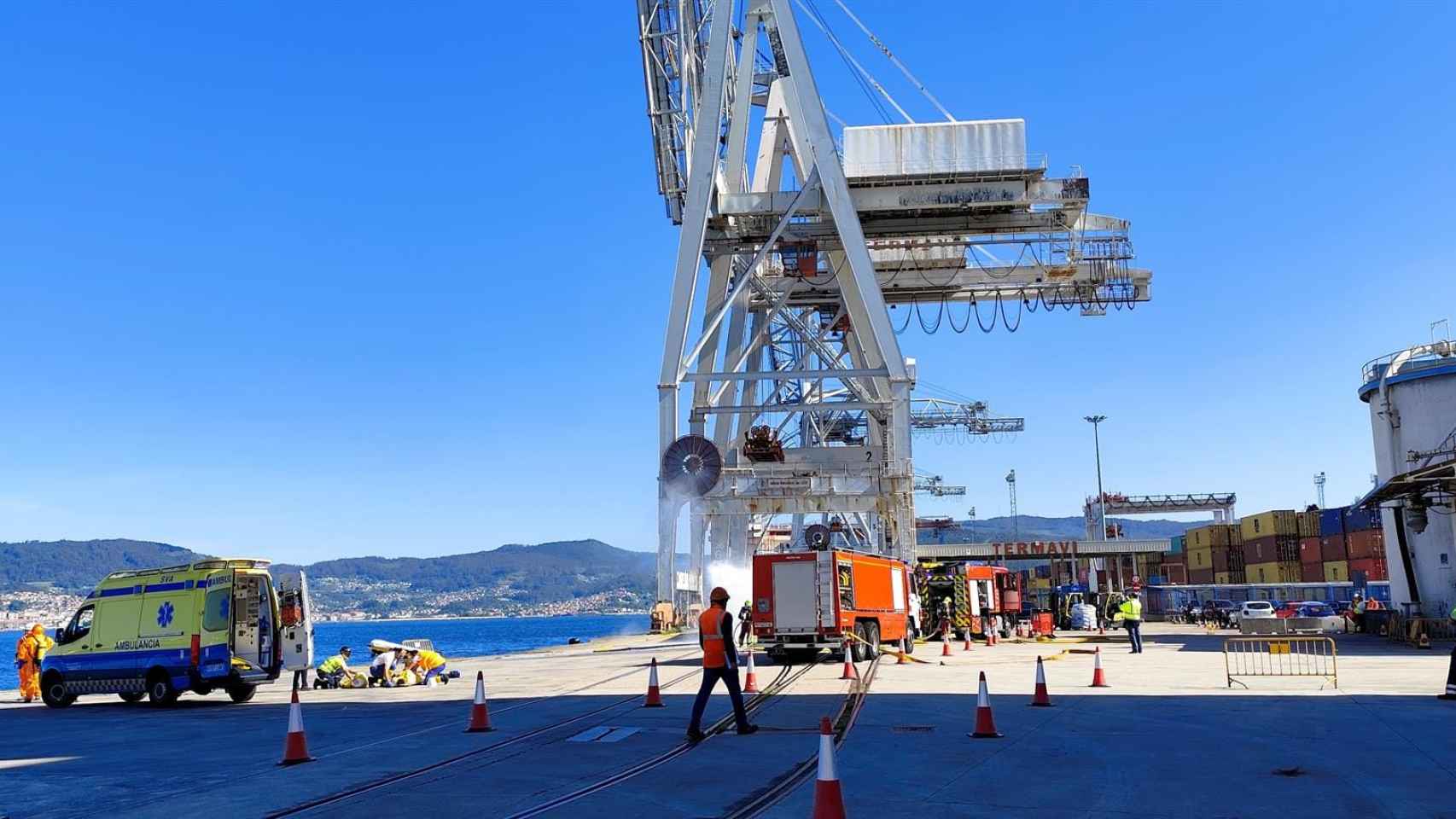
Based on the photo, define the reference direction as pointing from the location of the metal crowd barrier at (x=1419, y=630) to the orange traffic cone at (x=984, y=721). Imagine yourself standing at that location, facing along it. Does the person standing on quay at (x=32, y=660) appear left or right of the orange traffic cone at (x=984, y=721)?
right

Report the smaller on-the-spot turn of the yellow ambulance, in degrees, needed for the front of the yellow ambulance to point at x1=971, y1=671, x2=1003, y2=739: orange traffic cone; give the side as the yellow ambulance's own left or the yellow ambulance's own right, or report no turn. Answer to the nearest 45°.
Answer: approximately 180°

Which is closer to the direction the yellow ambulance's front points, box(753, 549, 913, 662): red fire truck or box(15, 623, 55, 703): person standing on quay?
the person standing on quay

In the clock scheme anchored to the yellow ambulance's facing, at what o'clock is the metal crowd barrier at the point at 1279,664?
The metal crowd barrier is roughly at 5 o'clock from the yellow ambulance.

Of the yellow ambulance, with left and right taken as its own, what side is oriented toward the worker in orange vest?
back

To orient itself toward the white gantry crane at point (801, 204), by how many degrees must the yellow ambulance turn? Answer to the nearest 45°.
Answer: approximately 90° to its right

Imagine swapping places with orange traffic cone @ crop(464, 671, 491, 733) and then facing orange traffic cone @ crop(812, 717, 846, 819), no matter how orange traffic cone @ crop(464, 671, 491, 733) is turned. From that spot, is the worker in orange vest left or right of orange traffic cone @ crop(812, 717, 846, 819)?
left

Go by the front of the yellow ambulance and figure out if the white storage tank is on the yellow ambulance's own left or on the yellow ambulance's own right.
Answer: on the yellow ambulance's own right

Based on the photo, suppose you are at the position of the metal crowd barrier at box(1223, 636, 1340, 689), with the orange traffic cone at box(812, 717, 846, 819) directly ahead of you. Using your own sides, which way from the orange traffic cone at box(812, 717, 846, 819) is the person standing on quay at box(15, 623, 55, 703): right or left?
right

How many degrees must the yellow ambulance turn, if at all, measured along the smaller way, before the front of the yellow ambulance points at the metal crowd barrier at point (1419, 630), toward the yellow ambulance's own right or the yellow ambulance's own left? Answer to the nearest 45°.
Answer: approximately 135° to the yellow ambulance's own right

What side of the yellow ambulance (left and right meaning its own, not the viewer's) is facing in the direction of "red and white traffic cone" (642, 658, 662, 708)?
back

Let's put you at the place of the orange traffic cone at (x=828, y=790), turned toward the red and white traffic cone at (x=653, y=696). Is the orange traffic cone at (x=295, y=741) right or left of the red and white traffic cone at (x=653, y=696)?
left

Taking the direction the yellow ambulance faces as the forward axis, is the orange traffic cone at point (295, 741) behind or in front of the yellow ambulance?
behind

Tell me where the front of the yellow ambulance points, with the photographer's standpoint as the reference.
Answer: facing away from the viewer and to the left of the viewer
